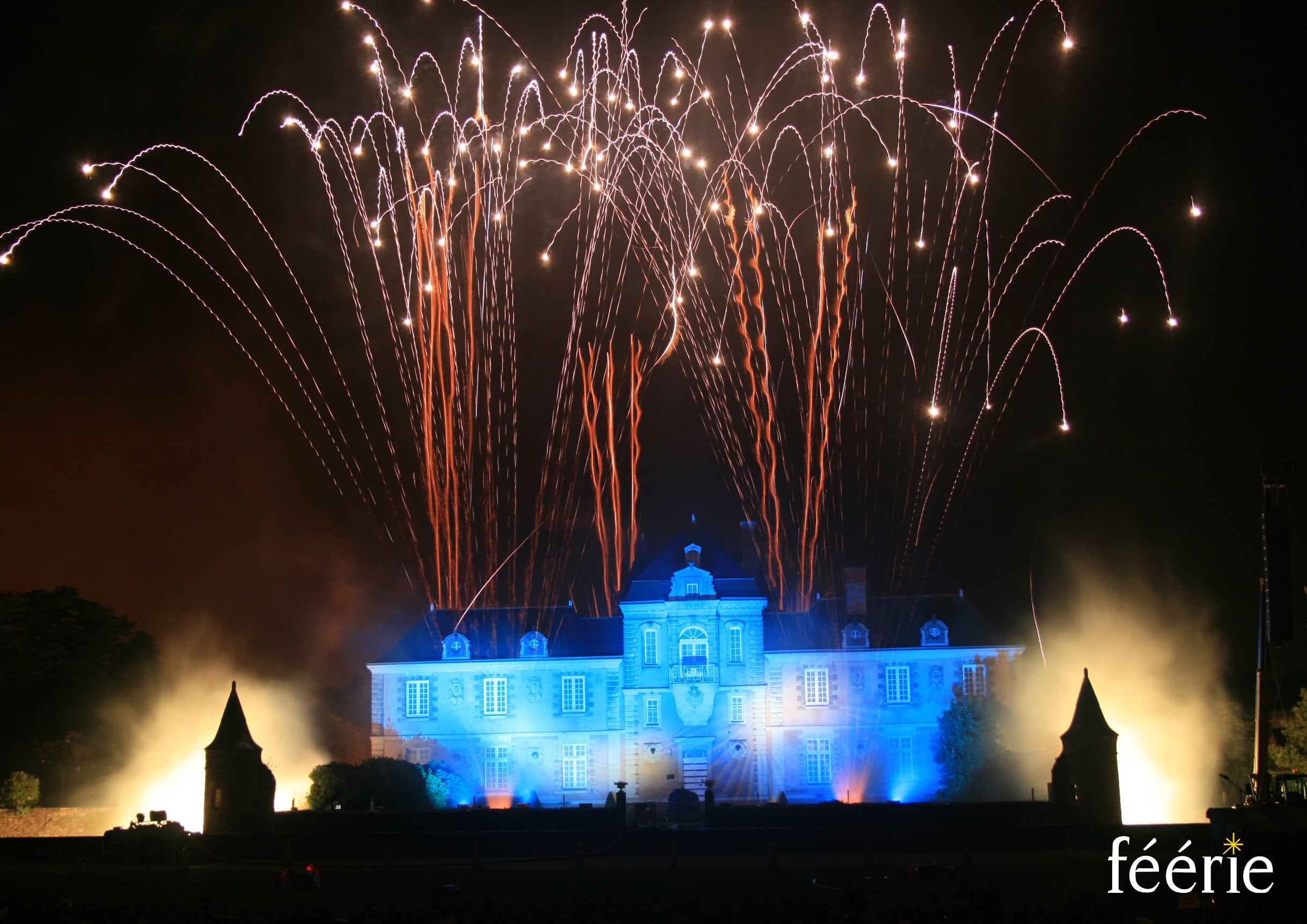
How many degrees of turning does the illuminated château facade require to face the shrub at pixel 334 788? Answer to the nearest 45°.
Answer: approximately 45° to its right

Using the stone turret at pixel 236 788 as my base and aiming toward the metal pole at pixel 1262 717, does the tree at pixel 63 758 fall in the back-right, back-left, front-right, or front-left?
back-left

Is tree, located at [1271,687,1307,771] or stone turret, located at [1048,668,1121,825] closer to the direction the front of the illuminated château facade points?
the stone turret

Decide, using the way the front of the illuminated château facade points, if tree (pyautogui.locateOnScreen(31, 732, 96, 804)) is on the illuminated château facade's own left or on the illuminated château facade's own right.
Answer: on the illuminated château facade's own right

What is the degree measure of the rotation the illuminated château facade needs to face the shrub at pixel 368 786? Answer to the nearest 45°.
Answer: approximately 45° to its right

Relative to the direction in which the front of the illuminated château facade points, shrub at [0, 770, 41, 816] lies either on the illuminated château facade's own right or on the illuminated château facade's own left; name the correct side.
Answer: on the illuminated château facade's own right
